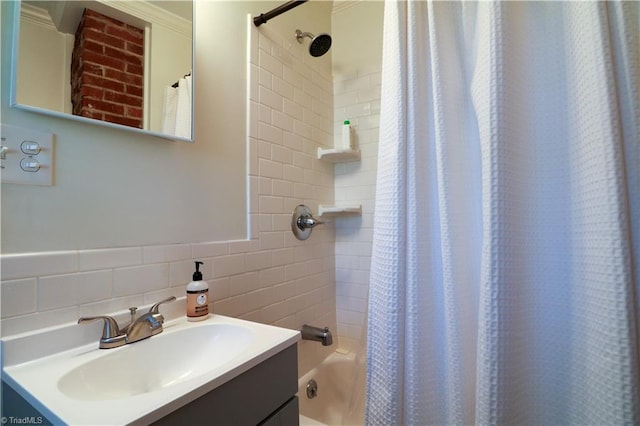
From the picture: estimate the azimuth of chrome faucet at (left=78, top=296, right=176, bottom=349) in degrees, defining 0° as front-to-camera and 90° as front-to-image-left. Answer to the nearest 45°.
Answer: approximately 315°

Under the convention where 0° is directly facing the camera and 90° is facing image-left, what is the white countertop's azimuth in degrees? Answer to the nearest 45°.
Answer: approximately 315°

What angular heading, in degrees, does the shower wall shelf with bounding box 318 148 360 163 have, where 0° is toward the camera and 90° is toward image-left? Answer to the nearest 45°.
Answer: approximately 0°
